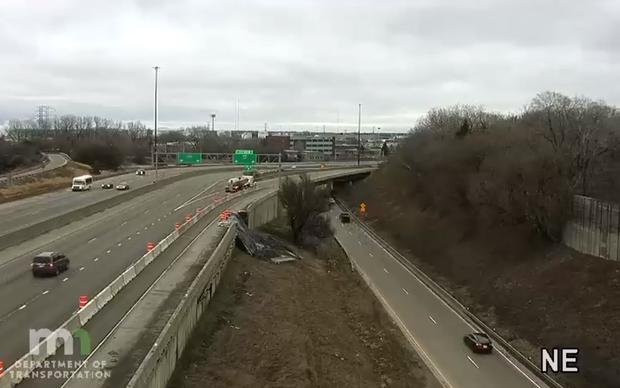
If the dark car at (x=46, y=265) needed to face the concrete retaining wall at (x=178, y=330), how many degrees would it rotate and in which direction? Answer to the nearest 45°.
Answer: approximately 90° to its right

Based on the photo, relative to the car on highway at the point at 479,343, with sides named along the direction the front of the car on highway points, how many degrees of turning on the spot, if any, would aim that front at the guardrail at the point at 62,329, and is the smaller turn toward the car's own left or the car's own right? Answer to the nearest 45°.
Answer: approximately 90° to the car's own left

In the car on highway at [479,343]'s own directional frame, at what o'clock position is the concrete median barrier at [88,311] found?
The concrete median barrier is roughly at 9 o'clock from the car on highway.

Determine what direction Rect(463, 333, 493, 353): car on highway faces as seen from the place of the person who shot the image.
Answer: facing away from the viewer and to the left of the viewer

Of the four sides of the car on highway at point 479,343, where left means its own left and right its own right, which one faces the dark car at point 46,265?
left

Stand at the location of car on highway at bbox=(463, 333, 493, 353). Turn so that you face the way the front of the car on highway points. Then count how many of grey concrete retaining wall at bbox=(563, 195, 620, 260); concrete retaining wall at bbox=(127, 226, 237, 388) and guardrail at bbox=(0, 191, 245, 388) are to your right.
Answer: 1

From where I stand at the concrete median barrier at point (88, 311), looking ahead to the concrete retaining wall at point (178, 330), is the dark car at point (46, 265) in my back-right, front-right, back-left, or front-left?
back-left

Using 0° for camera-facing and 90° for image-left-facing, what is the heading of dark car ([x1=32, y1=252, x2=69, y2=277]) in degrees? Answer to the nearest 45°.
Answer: approximately 225°

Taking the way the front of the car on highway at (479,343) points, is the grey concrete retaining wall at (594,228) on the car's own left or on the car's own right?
on the car's own right
